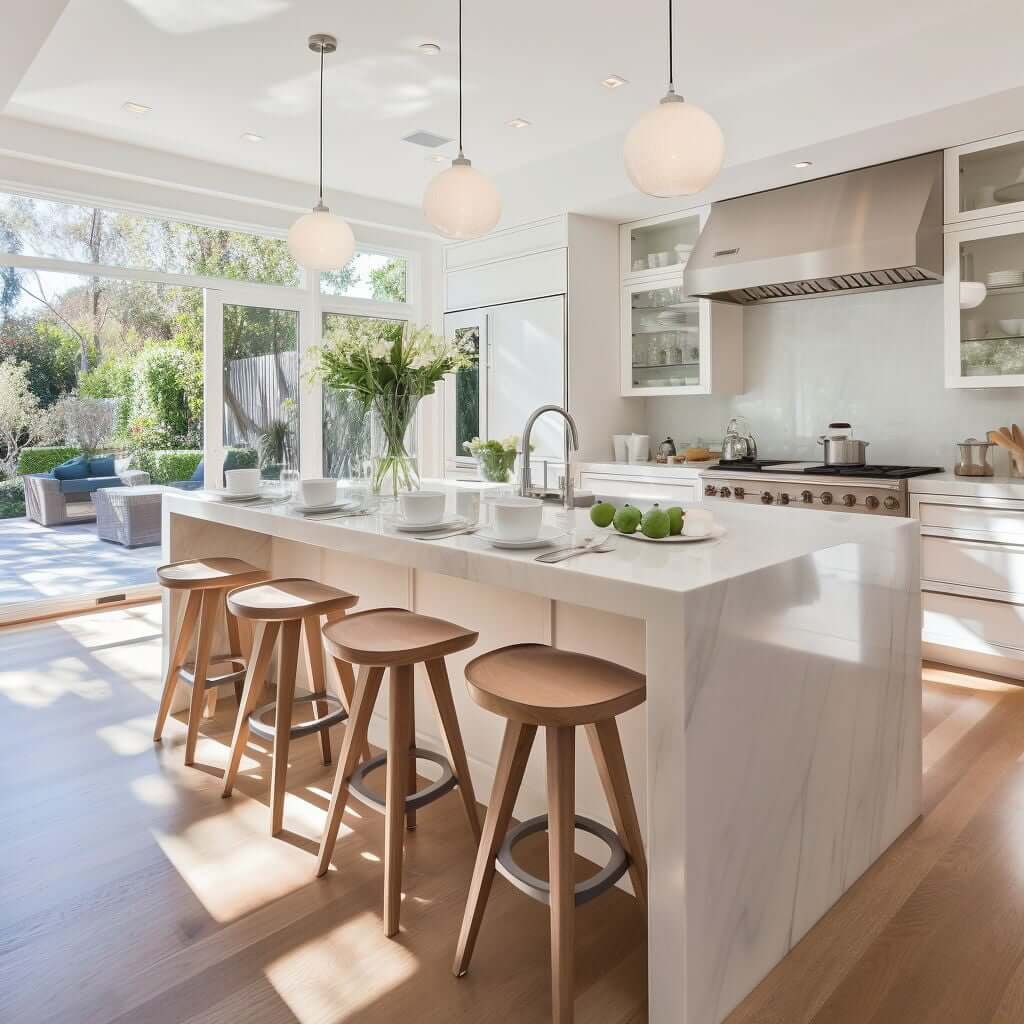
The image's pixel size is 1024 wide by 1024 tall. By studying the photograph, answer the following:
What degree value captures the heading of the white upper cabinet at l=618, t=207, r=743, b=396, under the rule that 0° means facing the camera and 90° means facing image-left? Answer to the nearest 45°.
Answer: approximately 45°

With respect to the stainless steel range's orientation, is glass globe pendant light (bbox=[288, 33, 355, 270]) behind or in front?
in front

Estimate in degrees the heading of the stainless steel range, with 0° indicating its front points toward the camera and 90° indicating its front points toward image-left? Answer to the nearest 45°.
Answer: approximately 45°

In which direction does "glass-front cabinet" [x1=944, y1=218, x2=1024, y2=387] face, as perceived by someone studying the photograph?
facing the viewer and to the left of the viewer

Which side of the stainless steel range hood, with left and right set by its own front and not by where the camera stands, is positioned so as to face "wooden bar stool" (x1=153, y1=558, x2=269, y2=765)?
front

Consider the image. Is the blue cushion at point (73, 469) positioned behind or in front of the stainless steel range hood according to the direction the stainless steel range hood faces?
in front

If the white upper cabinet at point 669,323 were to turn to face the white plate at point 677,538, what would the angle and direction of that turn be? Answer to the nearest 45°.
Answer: approximately 45° to its left

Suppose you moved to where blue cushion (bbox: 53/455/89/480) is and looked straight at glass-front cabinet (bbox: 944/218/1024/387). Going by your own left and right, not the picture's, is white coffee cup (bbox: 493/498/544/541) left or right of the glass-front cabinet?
right

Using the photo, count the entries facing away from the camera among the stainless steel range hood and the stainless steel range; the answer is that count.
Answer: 0
